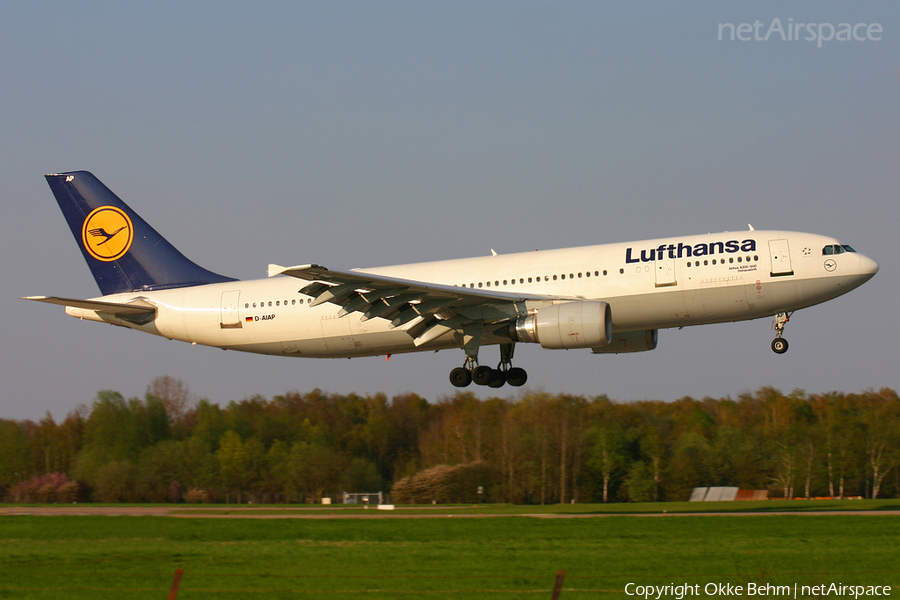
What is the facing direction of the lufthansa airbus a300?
to the viewer's right
